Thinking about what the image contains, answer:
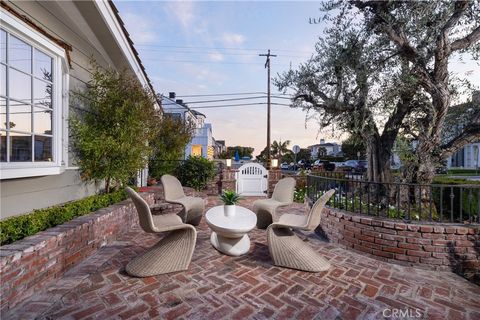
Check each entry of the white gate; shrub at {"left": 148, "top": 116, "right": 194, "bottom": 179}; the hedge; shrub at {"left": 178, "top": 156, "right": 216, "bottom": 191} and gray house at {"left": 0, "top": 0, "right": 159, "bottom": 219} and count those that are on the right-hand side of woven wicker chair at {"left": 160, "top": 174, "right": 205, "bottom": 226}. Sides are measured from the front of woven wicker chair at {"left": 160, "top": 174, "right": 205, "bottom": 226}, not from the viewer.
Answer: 2

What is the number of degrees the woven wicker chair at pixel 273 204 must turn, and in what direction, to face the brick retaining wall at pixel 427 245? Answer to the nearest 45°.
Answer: approximately 90° to its left

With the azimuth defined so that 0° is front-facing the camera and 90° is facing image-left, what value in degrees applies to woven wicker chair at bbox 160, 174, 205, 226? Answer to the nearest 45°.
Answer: approximately 315°

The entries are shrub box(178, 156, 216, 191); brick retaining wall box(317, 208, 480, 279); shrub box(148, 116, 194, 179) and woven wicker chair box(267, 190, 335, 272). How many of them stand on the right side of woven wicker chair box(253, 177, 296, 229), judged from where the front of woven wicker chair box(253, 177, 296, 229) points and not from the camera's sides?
2

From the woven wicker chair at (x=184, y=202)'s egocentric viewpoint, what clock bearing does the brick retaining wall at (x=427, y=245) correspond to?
The brick retaining wall is roughly at 12 o'clock from the woven wicker chair.

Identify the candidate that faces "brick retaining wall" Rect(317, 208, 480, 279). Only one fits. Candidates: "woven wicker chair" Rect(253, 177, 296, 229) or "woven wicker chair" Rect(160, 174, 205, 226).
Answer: "woven wicker chair" Rect(160, 174, 205, 226)

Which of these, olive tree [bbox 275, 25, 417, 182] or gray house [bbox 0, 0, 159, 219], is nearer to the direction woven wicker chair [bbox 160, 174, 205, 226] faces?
the olive tree

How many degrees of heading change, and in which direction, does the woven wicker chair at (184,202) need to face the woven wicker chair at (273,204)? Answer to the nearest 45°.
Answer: approximately 45° to its left

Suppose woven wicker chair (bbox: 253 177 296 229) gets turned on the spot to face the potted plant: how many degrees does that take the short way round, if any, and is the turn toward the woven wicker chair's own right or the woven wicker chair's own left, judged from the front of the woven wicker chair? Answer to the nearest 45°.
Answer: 0° — it already faces it

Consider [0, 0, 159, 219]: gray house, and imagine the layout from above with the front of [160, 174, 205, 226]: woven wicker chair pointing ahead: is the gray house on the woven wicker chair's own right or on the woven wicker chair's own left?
on the woven wicker chair's own right

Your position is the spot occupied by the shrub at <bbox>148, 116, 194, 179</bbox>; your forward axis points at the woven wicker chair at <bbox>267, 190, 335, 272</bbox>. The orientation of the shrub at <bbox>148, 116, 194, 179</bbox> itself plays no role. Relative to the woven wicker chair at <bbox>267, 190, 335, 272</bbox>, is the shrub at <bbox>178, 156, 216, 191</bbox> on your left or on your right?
left

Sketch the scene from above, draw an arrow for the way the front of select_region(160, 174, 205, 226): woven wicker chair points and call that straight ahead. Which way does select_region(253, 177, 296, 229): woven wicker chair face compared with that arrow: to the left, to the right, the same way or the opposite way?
to the right
